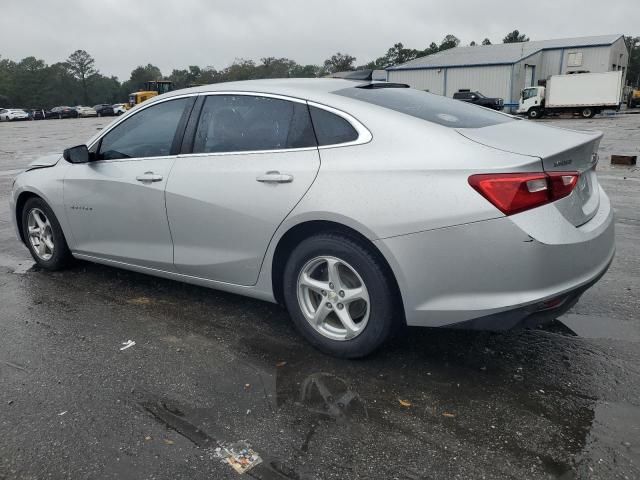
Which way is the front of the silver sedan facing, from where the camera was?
facing away from the viewer and to the left of the viewer

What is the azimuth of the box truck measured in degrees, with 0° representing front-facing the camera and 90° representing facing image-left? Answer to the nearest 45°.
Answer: approximately 90°

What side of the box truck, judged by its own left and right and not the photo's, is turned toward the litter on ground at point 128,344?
left

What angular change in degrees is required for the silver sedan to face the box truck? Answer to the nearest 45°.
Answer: approximately 90° to its right

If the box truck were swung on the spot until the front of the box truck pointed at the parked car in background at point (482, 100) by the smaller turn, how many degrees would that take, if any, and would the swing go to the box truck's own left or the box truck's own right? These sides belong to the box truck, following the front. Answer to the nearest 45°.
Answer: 0° — it already faces it

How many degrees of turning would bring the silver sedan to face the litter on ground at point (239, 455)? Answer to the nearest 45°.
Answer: approximately 90° to its left

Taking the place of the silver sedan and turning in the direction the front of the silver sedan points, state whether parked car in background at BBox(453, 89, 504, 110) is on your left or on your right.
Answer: on your right

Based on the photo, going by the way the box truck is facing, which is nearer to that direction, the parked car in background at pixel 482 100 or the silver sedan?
the parked car in background
